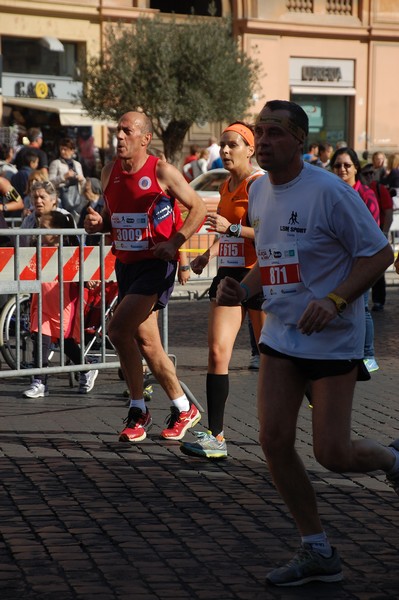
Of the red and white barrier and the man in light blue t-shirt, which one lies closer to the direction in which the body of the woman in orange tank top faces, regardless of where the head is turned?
the man in light blue t-shirt

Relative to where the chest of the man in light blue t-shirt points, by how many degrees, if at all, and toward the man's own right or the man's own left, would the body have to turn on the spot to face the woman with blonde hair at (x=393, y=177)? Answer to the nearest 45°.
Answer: approximately 135° to the man's own right

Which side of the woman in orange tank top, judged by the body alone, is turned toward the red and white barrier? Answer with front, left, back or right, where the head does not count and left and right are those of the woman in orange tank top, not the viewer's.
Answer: right

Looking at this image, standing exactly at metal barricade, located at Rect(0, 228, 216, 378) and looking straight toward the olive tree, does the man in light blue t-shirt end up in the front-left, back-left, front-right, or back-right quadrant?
back-right

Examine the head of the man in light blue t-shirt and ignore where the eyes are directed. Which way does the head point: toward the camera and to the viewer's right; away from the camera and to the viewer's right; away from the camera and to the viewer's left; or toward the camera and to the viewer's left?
toward the camera and to the viewer's left

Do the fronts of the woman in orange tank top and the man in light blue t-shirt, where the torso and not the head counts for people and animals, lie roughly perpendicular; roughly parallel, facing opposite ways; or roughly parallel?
roughly parallel

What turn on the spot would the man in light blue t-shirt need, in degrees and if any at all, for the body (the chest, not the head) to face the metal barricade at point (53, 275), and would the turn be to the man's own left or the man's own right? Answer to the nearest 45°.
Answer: approximately 90° to the man's own right

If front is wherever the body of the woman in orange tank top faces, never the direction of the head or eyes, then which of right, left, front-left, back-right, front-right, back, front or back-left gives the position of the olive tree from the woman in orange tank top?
back-right

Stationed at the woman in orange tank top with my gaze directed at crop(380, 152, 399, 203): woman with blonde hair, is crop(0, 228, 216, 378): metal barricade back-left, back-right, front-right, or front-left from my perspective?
front-left

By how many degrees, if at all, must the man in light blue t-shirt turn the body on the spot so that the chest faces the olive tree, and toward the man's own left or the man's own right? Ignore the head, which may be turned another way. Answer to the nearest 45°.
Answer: approximately 135° to the man's own right

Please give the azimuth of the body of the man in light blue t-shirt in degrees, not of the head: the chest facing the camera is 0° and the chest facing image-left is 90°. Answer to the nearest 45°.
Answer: approximately 45°

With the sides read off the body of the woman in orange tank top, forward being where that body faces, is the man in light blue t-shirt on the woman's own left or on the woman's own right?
on the woman's own left

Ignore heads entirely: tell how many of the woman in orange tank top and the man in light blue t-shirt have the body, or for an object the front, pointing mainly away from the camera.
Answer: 0

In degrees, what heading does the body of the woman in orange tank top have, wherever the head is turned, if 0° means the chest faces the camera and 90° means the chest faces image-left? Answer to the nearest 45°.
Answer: approximately 45°
